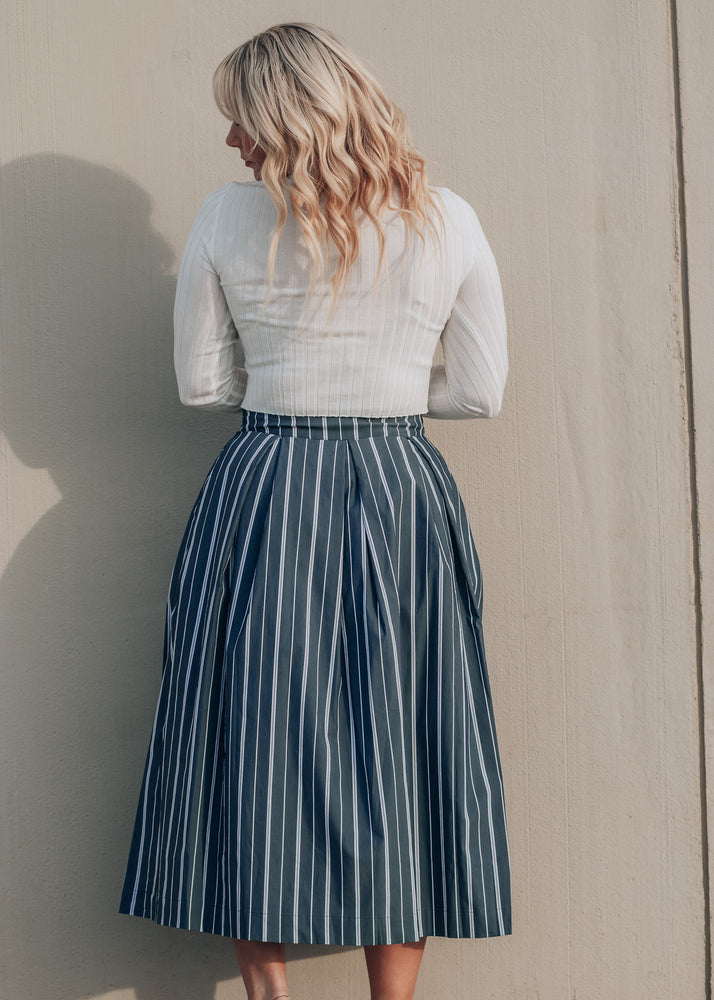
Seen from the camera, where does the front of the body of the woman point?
away from the camera

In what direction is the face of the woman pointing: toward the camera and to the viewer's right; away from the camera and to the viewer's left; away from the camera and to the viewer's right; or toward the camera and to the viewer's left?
away from the camera and to the viewer's left
